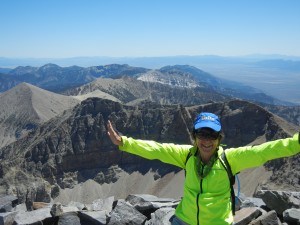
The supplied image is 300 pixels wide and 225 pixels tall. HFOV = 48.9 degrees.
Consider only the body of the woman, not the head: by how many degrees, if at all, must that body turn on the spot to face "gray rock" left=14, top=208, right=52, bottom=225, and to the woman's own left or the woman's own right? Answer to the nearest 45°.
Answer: approximately 135° to the woman's own right

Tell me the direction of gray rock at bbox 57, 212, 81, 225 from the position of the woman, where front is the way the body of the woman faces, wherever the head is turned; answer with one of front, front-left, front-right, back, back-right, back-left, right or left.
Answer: back-right

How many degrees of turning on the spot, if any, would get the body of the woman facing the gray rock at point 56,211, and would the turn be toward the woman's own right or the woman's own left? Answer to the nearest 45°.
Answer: approximately 135° to the woman's own right

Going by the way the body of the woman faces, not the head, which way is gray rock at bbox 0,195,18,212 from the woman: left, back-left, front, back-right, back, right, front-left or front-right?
back-right

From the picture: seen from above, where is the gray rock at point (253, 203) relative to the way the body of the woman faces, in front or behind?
behind
